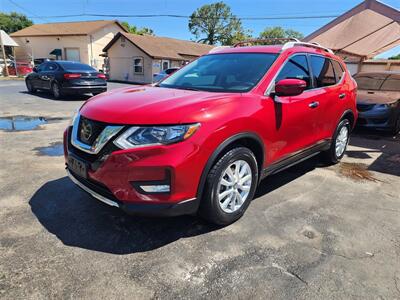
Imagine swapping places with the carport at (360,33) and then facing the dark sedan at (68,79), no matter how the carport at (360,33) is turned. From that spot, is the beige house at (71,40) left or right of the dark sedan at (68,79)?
right

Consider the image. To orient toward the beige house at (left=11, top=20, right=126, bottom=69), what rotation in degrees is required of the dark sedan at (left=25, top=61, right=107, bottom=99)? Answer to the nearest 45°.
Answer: approximately 45° to its right

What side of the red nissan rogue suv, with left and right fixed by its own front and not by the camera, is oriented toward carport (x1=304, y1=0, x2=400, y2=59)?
back

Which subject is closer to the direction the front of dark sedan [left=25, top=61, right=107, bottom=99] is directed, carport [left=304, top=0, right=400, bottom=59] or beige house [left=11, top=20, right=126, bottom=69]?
the beige house

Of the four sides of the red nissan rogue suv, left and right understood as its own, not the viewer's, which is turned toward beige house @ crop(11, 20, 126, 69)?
right

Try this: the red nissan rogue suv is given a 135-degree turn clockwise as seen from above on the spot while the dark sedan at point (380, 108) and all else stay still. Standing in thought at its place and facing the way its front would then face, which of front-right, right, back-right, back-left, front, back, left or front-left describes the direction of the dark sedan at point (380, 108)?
front-right

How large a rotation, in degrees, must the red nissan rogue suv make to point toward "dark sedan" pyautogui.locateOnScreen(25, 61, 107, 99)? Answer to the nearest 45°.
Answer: approximately 90° to its right

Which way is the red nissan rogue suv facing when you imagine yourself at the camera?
facing the viewer and to the left of the viewer

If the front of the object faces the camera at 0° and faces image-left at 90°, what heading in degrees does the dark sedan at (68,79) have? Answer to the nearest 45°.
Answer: approximately 135°

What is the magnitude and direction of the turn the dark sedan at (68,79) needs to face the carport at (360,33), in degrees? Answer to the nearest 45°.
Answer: approximately 180°

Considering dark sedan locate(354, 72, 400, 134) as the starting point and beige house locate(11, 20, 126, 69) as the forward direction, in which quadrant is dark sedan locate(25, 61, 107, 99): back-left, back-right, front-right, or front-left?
front-left

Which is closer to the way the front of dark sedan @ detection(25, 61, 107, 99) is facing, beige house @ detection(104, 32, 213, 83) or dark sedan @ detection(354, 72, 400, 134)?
the beige house

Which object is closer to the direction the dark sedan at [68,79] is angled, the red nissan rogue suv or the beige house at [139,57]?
the beige house

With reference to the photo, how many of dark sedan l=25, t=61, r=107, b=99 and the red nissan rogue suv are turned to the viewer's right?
0

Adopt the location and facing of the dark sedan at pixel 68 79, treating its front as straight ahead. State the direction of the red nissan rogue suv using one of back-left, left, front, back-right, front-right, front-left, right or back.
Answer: back-left

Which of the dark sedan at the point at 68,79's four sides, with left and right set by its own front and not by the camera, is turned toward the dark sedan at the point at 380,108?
back
